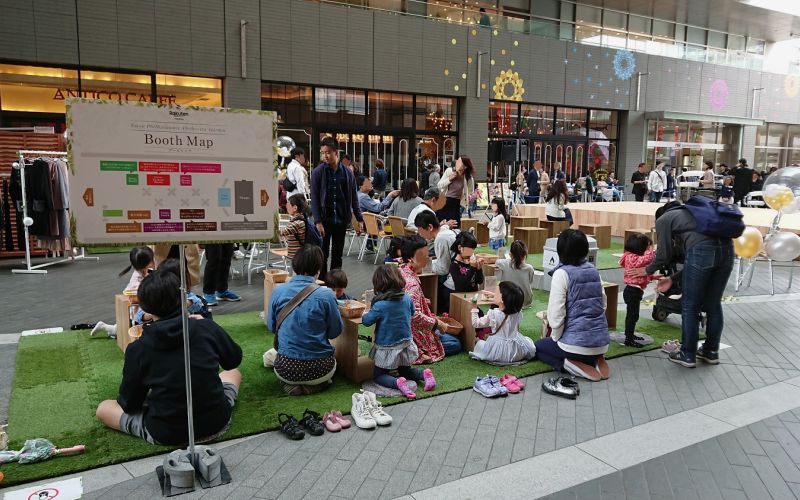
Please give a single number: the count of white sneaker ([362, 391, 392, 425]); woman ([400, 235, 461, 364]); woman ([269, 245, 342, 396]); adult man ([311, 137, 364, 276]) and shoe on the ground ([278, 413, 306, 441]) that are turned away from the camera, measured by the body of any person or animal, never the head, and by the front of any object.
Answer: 1

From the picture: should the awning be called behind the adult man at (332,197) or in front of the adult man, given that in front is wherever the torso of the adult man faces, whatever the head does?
behind

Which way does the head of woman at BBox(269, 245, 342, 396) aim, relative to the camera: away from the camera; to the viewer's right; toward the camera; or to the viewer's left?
away from the camera

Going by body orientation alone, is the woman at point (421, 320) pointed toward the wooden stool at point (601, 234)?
no

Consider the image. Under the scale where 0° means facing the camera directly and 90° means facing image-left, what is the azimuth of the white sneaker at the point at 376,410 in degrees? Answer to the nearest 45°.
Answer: approximately 315°

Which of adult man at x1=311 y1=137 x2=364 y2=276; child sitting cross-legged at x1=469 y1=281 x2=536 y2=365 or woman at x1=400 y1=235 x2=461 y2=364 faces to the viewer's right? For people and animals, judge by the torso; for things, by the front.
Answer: the woman

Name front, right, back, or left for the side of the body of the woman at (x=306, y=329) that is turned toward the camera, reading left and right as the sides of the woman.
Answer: back

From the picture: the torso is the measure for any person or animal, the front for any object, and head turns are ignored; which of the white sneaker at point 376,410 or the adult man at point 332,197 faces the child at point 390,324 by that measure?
the adult man

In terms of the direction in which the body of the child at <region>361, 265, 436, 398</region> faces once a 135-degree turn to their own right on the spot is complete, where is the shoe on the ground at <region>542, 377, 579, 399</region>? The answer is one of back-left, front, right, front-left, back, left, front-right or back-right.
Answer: front

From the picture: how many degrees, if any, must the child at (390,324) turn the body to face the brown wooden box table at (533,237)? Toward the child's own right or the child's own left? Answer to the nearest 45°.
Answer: approximately 45° to the child's own right

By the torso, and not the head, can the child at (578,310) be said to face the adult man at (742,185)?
no

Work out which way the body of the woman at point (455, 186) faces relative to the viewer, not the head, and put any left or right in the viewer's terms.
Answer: facing the viewer and to the left of the viewer

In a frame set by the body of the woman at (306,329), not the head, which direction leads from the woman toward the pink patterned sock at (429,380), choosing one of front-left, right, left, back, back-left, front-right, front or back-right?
right

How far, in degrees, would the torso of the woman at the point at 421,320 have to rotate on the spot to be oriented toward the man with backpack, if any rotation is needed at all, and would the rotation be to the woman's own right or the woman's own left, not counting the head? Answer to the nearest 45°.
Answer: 0° — they already face them

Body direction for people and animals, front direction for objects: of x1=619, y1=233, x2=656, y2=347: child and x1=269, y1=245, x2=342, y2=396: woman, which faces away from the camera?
the woman

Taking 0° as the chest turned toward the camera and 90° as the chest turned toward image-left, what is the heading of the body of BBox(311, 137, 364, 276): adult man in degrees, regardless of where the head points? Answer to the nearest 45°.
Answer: approximately 0°

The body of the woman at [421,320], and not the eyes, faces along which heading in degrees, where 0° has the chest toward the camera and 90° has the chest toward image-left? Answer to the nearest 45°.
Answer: approximately 270°

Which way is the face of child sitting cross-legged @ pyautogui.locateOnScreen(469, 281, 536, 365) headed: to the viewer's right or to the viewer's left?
to the viewer's left

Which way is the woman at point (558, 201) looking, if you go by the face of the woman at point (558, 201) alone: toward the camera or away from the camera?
away from the camera
